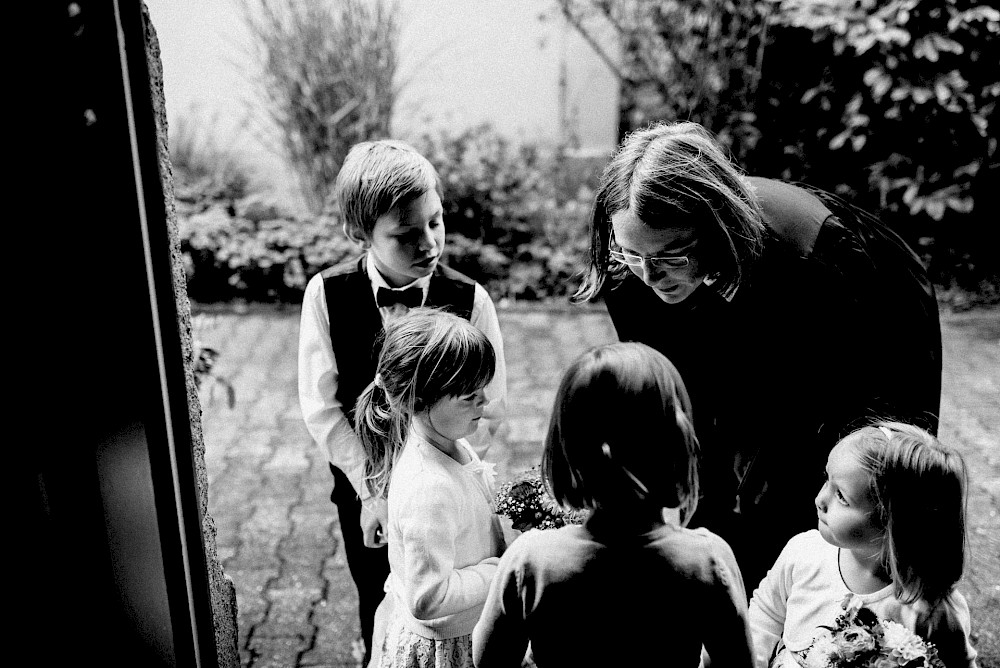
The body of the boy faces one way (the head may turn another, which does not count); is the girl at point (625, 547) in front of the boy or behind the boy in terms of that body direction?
in front

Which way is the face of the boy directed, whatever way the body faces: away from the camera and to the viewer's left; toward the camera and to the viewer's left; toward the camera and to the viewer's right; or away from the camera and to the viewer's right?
toward the camera and to the viewer's right

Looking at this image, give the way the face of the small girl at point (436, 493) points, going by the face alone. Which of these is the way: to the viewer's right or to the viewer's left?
to the viewer's right

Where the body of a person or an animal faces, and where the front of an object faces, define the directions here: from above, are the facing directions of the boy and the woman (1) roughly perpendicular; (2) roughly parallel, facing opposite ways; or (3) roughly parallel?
roughly perpendicular

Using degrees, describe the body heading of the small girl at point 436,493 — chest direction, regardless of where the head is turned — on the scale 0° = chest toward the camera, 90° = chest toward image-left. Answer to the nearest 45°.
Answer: approximately 270°

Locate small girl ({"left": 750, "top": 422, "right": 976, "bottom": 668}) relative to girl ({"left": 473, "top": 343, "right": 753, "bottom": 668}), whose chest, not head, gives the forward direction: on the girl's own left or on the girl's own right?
on the girl's own right

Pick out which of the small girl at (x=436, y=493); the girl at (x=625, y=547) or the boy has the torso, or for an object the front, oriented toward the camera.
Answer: the boy

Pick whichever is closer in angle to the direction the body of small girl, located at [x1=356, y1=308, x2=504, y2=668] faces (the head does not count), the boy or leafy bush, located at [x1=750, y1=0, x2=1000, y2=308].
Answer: the leafy bush

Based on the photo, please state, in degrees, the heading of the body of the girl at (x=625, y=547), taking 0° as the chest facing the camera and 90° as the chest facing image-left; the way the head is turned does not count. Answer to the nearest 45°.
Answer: approximately 180°

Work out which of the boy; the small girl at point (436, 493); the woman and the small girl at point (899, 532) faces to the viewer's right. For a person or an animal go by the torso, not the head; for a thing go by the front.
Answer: the small girl at point (436, 493)

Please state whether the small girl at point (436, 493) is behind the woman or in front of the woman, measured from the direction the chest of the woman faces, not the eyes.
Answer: in front

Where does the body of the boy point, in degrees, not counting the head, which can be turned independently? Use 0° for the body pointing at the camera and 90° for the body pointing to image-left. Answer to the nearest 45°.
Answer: approximately 0°

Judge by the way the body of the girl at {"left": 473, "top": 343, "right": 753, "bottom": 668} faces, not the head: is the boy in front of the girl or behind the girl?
in front
